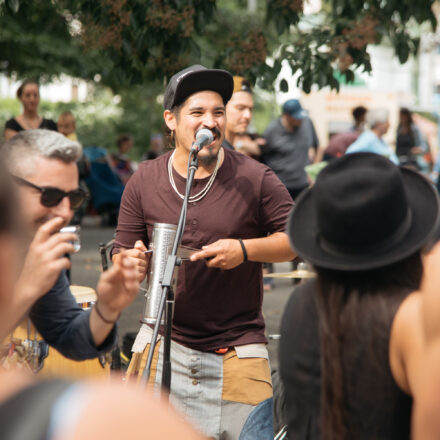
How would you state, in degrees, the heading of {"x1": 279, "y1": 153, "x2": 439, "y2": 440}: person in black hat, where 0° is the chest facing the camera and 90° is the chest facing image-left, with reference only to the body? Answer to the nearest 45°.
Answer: approximately 180°

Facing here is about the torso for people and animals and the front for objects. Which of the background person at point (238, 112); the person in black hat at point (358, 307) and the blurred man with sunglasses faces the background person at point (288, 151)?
the person in black hat at point (358, 307)

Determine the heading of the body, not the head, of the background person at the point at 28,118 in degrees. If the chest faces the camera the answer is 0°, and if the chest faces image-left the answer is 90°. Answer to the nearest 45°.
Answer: approximately 0°

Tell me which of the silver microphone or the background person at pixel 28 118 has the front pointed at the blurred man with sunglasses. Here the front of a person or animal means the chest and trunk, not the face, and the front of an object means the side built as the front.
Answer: the background person

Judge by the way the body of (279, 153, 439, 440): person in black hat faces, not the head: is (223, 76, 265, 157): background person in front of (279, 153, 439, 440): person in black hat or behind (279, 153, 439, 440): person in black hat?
in front

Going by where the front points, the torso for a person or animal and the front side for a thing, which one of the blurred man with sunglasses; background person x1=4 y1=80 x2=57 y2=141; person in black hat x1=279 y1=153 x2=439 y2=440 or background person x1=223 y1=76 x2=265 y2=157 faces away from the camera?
person in black hat x1=279 y1=153 x2=439 y2=440

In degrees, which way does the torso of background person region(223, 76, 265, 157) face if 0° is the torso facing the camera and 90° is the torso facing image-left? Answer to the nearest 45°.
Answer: approximately 315°

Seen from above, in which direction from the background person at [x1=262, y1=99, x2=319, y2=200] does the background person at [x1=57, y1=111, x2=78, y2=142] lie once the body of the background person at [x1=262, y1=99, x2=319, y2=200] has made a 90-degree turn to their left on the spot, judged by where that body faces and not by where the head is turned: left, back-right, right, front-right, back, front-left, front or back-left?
back-left

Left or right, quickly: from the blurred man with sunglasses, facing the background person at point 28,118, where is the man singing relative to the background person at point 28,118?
right

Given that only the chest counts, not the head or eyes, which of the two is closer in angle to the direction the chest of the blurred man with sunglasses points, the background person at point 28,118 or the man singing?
the man singing

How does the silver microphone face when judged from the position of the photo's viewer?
facing away from the viewer and to the right of the viewer

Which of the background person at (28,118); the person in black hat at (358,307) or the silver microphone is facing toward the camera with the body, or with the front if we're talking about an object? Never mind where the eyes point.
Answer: the background person at (28,118)

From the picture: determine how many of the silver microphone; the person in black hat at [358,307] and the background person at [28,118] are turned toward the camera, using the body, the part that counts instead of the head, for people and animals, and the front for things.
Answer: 1

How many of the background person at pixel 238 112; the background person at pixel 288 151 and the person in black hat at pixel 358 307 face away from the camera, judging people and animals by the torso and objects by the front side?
1

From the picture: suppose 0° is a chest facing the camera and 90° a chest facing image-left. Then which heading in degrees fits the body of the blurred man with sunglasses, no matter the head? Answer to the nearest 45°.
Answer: approximately 315°
